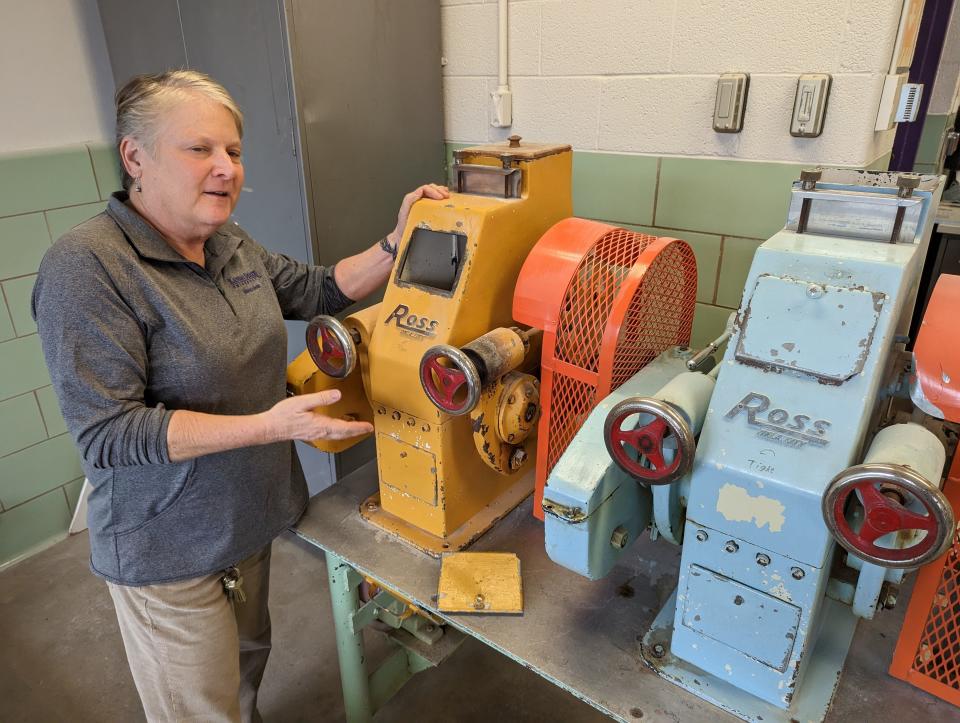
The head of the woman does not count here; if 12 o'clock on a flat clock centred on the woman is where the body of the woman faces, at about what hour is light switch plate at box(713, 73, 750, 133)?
The light switch plate is roughly at 10 o'clock from the woman.

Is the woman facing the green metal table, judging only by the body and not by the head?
yes

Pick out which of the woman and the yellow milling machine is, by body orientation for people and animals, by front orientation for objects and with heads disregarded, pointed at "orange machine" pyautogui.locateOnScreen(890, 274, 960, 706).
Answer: the woman

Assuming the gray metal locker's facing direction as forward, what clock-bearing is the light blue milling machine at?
The light blue milling machine is roughly at 10 o'clock from the gray metal locker.

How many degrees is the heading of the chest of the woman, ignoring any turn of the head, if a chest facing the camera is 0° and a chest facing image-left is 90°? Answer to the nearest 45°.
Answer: approximately 315°

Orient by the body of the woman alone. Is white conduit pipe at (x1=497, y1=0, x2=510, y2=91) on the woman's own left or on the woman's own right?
on the woman's own left

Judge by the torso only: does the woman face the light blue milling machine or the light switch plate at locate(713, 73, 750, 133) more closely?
the light blue milling machine

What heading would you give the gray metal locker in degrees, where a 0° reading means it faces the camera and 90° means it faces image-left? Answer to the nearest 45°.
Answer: approximately 45°

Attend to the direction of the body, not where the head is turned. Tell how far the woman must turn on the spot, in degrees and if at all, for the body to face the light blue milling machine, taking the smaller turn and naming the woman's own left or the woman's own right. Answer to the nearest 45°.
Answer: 0° — they already face it

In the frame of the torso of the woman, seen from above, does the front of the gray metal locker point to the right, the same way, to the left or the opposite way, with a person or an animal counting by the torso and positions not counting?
to the right

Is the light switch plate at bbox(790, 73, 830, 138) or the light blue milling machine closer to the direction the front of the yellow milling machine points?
the light blue milling machine

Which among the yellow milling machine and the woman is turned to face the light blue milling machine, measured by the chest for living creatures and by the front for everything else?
the woman
